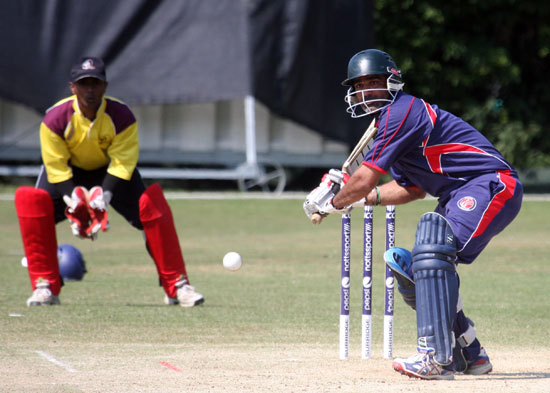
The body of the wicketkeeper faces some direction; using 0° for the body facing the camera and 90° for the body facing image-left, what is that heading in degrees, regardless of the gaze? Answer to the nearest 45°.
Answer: approximately 0°

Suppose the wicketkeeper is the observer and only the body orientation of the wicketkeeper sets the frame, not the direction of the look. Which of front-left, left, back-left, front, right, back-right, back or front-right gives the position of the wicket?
front-left

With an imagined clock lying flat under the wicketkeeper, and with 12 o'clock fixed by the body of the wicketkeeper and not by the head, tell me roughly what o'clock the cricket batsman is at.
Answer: The cricket batsman is roughly at 11 o'clock from the wicketkeeper.
